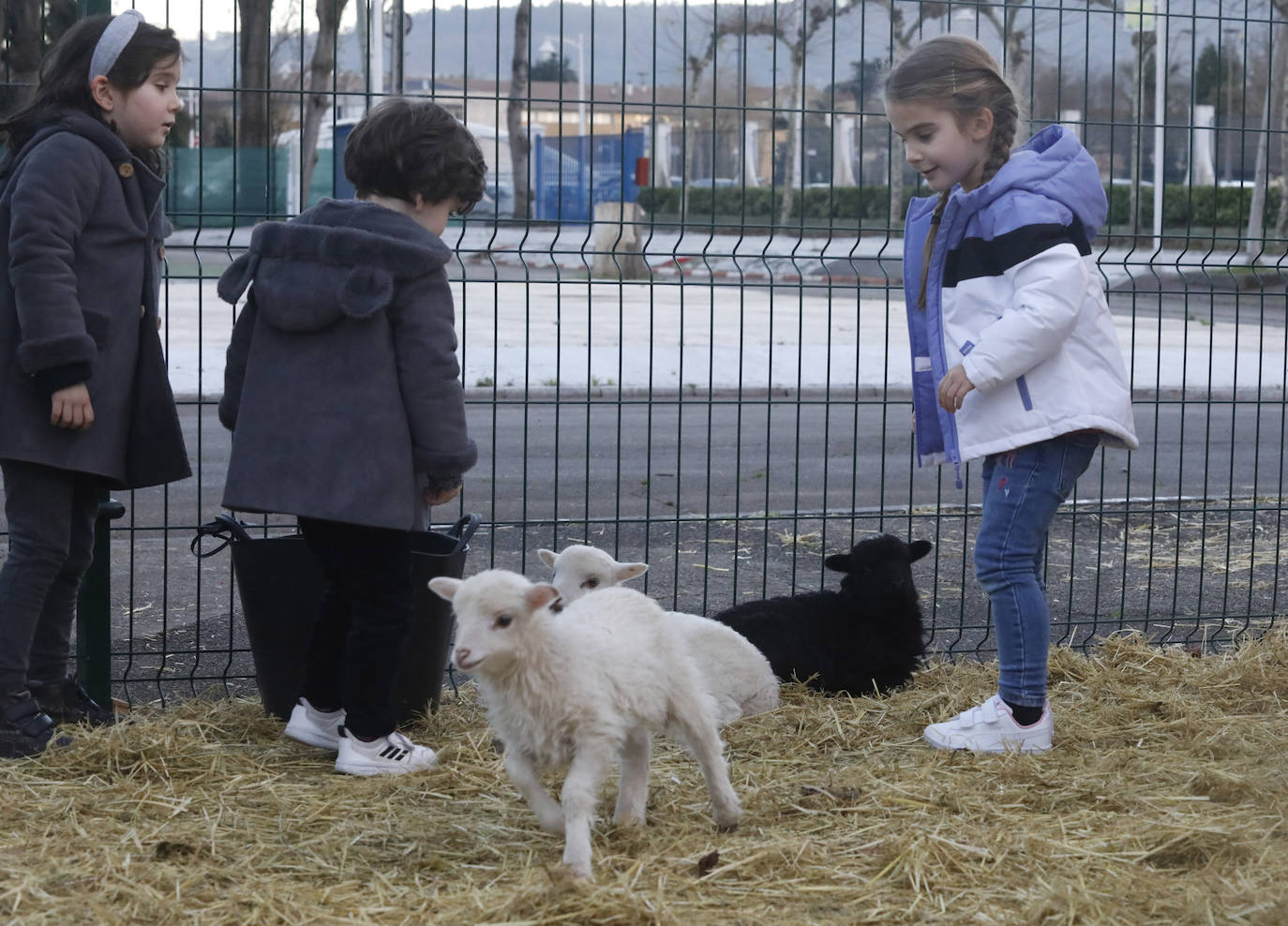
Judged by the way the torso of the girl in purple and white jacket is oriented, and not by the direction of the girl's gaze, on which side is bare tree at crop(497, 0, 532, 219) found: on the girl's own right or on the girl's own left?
on the girl's own right

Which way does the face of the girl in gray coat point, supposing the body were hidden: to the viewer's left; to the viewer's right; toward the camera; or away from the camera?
to the viewer's right

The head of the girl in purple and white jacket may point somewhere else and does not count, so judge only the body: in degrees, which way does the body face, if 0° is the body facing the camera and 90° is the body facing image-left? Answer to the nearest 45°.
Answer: approximately 90°

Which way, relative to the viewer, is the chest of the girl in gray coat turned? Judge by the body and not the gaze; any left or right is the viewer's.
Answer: facing to the right of the viewer

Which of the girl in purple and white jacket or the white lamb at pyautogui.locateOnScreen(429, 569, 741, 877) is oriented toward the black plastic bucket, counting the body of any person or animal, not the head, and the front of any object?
the girl in purple and white jacket

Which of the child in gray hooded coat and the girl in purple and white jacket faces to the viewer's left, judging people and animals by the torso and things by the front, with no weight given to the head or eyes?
the girl in purple and white jacket

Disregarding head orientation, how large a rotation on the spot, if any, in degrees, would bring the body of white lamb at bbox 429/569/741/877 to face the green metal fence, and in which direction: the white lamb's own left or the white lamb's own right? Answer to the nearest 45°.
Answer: approximately 135° to the white lamb's own right

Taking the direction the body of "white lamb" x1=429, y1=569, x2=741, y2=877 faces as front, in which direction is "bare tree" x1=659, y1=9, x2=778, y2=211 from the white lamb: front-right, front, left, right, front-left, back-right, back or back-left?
back-right

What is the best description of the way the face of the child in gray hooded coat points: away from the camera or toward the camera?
away from the camera
